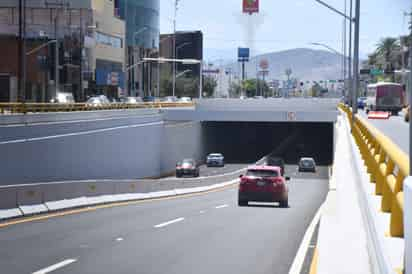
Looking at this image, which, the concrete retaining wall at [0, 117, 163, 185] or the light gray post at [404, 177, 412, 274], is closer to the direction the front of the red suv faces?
the concrete retaining wall

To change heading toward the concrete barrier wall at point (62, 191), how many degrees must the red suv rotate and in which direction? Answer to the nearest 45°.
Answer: approximately 135° to its left

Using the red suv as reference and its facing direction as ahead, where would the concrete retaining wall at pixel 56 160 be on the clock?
The concrete retaining wall is roughly at 10 o'clock from the red suv.

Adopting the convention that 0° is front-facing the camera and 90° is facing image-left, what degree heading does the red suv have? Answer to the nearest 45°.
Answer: approximately 180°
